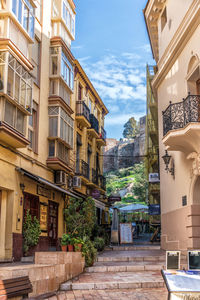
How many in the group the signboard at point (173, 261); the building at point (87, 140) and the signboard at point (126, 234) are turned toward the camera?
2

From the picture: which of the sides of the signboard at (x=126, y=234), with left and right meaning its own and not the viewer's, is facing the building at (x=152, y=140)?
back

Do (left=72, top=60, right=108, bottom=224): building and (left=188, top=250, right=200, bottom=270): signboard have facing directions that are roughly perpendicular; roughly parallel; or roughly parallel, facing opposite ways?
roughly perpendicular

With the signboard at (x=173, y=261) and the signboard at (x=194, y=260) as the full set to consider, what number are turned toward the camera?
2

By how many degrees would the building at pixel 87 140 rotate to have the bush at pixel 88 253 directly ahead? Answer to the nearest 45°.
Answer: approximately 90° to its right

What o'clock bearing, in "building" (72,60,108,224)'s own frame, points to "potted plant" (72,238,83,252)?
The potted plant is roughly at 3 o'clock from the building.

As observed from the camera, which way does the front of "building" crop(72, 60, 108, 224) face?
facing to the right of the viewer

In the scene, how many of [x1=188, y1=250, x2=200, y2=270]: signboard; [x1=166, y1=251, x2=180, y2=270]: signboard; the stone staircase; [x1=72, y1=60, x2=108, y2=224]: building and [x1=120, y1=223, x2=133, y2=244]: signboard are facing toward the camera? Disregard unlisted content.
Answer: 4

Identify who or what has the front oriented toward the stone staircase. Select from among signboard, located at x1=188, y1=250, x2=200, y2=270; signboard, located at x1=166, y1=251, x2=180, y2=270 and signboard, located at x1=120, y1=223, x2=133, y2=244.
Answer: signboard, located at x1=120, y1=223, x2=133, y2=244

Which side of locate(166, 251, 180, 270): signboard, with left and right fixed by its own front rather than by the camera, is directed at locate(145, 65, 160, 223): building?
back
